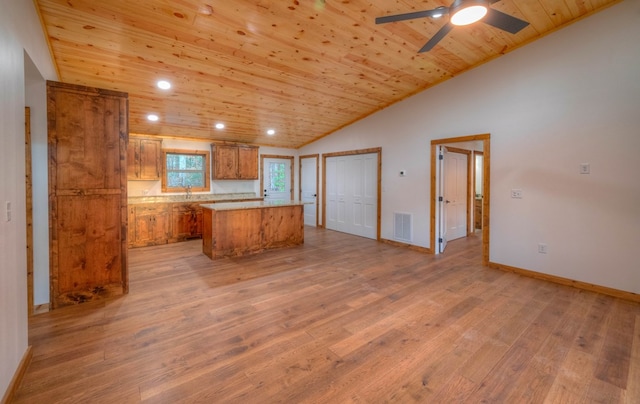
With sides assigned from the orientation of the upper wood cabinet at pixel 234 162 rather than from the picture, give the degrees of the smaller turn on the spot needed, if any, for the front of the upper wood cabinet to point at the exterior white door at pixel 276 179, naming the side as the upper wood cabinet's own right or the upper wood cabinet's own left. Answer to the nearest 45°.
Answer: approximately 135° to the upper wood cabinet's own left

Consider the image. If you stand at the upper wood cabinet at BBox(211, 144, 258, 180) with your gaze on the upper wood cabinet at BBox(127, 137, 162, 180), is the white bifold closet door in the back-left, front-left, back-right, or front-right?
back-left

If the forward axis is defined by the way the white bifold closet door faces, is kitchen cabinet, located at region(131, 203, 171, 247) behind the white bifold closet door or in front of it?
in front

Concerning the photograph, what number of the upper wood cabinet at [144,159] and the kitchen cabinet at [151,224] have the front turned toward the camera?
2

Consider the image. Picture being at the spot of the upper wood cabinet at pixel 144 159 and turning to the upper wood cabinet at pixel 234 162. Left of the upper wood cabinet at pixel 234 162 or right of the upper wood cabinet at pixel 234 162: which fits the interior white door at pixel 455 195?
right

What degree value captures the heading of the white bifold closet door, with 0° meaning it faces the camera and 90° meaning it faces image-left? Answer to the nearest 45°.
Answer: approximately 45°

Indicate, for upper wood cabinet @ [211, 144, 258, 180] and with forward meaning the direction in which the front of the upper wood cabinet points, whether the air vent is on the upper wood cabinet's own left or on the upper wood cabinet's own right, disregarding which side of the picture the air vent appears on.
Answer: on the upper wood cabinet's own left

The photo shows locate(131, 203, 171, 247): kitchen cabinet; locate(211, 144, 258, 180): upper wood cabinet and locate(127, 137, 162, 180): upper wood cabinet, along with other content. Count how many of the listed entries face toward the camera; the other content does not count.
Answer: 3

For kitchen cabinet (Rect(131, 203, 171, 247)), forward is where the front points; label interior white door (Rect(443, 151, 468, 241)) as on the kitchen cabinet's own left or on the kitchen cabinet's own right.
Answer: on the kitchen cabinet's own left

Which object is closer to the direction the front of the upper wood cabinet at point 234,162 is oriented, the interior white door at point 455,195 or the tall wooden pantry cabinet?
the tall wooden pantry cabinet
